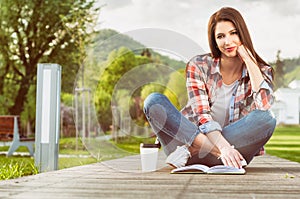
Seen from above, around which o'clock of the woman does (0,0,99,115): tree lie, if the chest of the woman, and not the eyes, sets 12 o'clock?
The tree is roughly at 5 o'clock from the woman.

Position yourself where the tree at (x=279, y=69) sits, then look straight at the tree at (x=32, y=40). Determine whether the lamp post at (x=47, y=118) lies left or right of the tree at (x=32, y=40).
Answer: left

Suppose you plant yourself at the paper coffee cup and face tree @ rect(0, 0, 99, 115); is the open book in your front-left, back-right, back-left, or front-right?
back-right

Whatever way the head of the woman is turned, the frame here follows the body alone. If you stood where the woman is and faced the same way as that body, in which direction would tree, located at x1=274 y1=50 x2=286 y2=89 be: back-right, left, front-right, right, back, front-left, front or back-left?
back

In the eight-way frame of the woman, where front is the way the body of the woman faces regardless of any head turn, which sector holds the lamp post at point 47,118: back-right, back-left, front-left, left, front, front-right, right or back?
right

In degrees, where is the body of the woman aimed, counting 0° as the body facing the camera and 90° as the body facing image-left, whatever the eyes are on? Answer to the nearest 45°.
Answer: approximately 0°

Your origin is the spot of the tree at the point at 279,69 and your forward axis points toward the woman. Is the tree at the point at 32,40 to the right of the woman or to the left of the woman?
right
